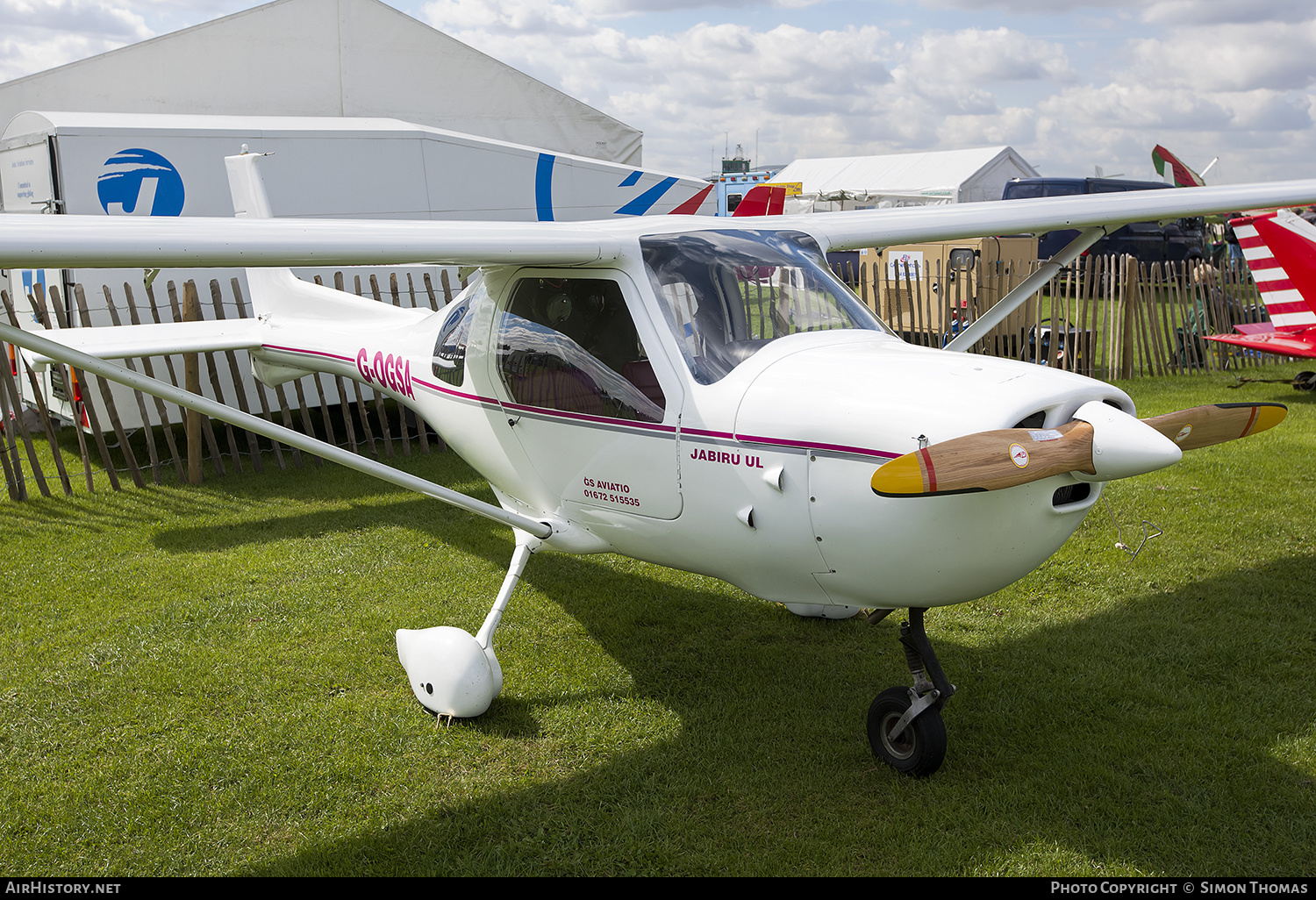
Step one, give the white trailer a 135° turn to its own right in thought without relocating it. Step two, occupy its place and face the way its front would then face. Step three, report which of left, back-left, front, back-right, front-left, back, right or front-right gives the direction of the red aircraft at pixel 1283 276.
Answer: back-left

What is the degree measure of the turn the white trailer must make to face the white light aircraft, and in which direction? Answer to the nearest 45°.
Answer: approximately 90° to its right

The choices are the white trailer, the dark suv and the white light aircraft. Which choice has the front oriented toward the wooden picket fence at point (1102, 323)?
the white trailer

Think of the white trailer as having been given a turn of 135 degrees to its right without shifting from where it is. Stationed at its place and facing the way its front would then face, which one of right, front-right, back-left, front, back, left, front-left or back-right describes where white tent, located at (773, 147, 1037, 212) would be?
back

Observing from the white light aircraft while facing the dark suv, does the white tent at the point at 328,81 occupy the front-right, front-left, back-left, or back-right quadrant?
front-left

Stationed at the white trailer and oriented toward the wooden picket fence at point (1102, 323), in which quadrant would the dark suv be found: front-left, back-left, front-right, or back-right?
front-left

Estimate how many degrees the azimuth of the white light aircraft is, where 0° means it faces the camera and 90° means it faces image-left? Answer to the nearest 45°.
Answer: approximately 315°

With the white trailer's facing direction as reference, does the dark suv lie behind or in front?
in front

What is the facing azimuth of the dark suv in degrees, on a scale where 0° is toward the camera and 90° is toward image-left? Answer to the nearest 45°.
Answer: approximately 270°

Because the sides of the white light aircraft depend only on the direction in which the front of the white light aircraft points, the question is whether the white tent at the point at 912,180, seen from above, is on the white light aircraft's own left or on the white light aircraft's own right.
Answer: on the white light aircraft's own left

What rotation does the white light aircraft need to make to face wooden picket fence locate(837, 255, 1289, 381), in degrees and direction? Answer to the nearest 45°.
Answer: approximately 90° to its left

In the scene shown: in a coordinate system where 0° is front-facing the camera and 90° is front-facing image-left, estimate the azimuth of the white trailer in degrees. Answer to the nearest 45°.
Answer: approximately 270°

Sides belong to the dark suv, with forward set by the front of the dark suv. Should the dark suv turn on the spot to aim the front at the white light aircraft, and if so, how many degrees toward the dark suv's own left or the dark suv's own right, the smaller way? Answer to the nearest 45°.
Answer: approximately 90° to the dark suv's own right

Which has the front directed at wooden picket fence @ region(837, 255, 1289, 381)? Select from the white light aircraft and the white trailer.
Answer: the white trailer

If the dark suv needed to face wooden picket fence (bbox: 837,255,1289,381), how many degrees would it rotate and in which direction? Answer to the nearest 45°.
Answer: approximately 90° to its right
